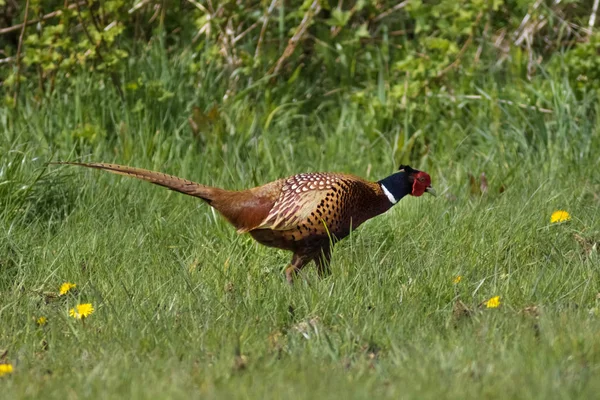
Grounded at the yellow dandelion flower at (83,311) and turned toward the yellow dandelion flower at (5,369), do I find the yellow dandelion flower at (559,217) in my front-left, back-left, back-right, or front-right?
back-left

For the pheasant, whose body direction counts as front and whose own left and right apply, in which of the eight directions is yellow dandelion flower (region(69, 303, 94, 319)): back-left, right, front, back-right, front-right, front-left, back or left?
back-right

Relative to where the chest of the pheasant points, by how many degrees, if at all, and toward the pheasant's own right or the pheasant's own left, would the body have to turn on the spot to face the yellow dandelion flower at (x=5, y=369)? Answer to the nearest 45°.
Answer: approximately 135° to the pheasant's own right

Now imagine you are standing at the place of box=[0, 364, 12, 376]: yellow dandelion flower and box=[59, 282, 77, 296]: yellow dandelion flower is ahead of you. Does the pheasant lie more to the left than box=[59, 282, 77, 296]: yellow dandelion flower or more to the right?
right

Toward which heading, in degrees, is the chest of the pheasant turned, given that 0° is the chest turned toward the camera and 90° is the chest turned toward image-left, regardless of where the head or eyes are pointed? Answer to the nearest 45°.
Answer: approximately 270°

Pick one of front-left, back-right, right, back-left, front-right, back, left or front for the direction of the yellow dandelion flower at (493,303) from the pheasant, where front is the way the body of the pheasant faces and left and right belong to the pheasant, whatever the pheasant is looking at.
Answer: front-right

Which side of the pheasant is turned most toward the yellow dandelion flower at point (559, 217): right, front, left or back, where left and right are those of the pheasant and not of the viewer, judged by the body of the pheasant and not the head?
front

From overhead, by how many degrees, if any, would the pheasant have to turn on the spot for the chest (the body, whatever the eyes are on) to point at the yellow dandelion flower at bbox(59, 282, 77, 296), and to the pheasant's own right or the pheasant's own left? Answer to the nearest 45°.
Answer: approximately 180°
